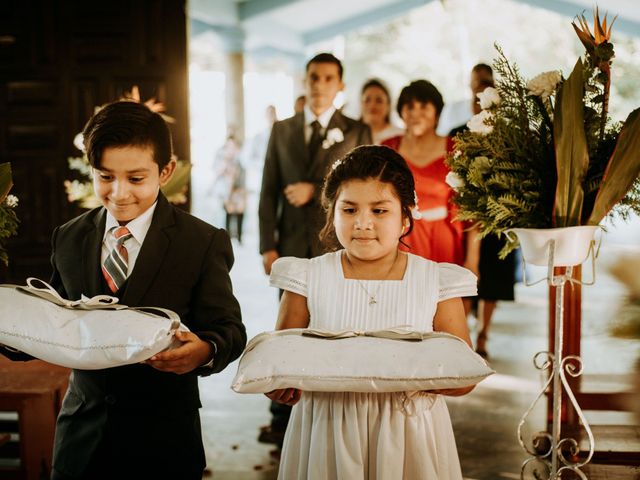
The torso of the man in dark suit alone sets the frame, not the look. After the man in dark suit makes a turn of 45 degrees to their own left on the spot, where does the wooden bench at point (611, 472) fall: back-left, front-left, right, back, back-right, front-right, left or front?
front

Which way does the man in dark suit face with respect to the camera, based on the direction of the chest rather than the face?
toward the camera

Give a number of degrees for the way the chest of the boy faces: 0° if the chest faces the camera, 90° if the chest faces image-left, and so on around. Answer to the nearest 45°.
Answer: approximately 45°

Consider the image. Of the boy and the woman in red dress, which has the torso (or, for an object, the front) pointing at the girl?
the woman in red dress

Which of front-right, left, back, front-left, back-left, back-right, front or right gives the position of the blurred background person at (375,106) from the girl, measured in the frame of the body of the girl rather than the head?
back

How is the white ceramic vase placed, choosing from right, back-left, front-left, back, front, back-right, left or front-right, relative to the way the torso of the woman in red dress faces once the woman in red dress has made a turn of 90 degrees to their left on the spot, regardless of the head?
right

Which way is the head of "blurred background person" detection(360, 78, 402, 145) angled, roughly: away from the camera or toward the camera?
toward the camera

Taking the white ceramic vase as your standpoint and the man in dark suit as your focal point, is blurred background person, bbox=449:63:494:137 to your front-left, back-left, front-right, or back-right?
front-right

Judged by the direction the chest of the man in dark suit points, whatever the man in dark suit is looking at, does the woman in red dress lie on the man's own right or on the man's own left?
on the man's own left

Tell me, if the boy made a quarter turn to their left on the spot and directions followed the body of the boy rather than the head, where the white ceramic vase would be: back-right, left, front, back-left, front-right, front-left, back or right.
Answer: front-left

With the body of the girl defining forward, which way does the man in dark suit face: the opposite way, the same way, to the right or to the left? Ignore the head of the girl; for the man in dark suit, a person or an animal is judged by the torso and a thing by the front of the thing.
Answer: the same way

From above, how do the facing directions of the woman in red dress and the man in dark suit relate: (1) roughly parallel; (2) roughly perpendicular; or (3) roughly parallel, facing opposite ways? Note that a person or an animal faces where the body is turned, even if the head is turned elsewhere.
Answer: roughly parallel

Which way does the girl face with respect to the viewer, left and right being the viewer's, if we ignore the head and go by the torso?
facing the viewer

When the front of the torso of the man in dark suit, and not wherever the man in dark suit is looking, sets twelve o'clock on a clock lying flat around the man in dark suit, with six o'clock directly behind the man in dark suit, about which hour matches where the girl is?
The girl is roughly at 12 o'clock from the man in dark suit.

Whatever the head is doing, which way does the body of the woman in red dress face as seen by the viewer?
toward the camera

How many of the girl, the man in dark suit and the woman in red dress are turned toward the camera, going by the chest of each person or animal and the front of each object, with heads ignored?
3

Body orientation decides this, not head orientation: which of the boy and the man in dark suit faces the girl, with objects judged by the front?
the man in dark suit
